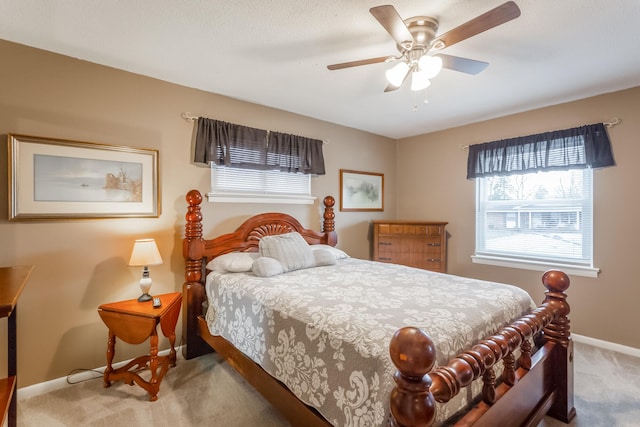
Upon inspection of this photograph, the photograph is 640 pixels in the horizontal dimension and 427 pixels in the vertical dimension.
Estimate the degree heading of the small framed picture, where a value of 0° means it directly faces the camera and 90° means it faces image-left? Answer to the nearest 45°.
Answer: approximately 315°

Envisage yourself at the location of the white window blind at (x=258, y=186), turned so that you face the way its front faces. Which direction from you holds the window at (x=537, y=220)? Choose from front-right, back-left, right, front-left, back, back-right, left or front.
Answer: front-left

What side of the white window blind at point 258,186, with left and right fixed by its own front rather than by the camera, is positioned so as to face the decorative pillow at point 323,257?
front

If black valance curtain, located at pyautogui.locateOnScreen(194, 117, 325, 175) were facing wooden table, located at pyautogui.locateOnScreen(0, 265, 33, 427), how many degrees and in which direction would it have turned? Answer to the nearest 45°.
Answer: approximately 90° to its right

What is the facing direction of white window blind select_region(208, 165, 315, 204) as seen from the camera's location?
facing the viewer and to the right of the viewer

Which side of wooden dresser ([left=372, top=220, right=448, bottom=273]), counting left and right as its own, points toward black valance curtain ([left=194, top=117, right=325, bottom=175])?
front

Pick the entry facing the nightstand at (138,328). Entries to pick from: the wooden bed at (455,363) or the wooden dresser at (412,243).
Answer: the wooden dresser

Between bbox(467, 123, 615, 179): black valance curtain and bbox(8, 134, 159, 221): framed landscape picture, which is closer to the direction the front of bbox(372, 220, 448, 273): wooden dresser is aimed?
the framed landscape picture

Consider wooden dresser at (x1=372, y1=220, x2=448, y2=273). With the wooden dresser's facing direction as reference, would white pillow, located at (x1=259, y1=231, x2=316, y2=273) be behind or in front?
in front

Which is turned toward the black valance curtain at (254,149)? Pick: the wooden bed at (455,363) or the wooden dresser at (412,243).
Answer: the wooden dresser

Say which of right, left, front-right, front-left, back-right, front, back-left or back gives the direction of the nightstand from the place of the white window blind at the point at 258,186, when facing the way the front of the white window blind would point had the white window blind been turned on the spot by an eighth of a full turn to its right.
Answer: front-right
